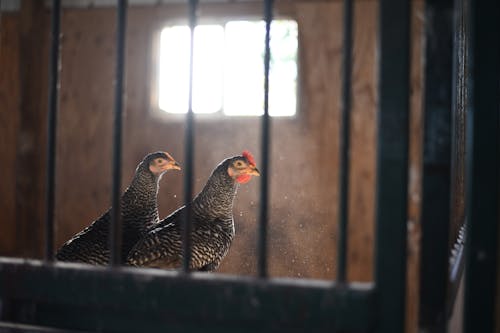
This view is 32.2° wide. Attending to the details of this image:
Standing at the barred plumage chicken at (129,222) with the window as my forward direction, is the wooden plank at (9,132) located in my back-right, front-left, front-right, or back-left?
front-left

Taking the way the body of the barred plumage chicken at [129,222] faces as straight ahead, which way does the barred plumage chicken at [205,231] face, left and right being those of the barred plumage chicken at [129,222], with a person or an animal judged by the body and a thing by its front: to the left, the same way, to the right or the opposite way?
the same way

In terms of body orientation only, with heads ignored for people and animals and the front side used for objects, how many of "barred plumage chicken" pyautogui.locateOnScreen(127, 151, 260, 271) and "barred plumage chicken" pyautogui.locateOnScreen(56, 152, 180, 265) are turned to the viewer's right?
2

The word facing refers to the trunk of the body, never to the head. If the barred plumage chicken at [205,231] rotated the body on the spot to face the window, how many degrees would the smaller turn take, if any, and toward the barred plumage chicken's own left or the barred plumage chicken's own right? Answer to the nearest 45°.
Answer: approximately 90° to the barred plumage chicken's own left

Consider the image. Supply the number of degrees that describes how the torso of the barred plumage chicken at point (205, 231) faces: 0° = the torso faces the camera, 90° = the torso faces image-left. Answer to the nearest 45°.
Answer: approximately 270°

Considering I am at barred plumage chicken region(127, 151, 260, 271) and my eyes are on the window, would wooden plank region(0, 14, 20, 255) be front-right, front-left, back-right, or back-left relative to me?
front-left

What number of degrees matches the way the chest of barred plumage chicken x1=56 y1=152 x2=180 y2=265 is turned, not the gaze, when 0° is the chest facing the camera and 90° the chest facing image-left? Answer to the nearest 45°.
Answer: approximately 270°

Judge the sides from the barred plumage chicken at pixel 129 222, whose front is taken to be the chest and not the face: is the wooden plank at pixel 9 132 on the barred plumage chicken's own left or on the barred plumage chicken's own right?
on the barred plumage chicken's own left
